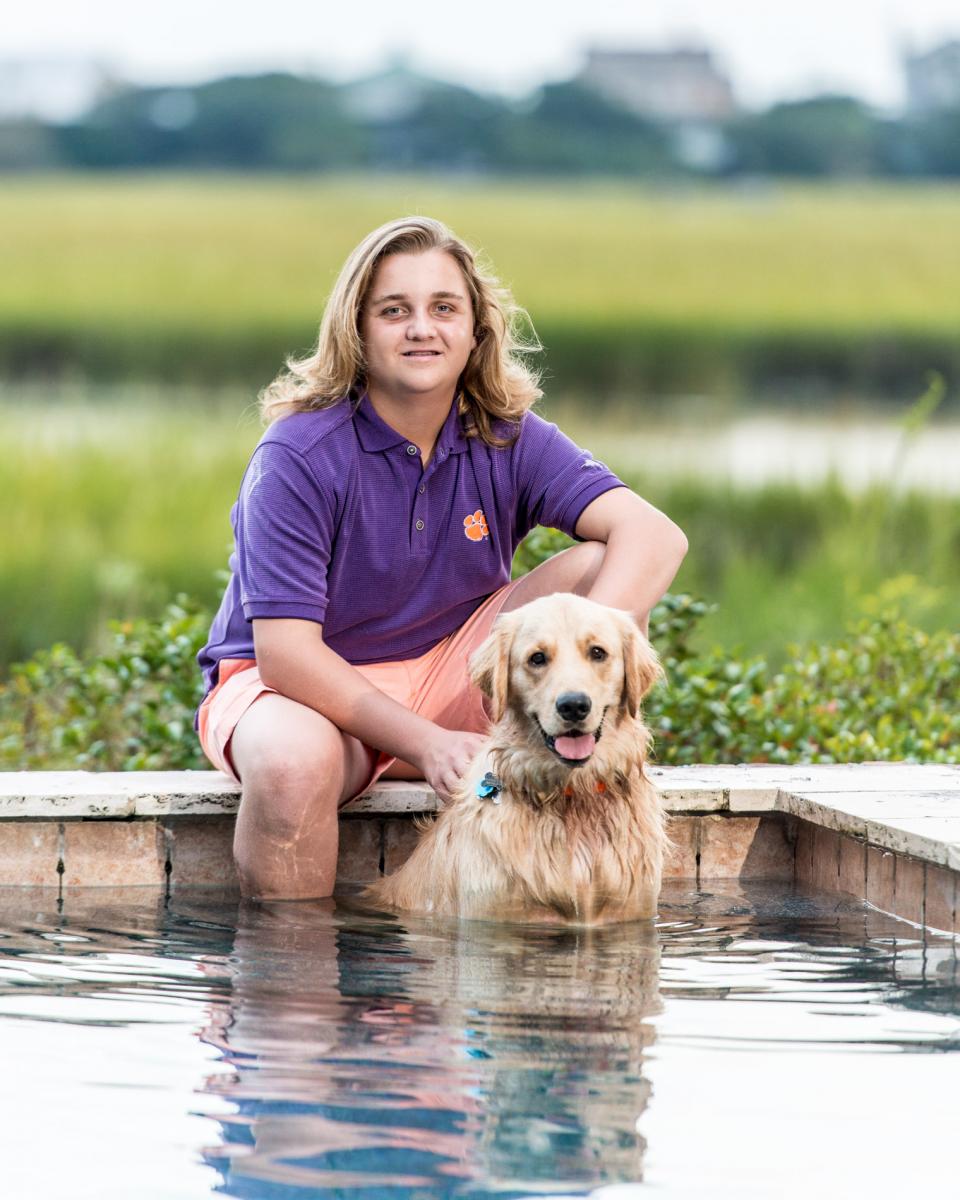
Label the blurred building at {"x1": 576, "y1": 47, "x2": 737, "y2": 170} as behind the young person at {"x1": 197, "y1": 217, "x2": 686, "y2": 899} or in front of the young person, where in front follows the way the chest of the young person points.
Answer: behind

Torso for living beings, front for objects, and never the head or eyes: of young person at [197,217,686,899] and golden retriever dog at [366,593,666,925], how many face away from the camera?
0

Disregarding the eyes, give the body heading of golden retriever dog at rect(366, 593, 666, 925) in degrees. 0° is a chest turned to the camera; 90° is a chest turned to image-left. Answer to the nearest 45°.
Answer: approximately 315°

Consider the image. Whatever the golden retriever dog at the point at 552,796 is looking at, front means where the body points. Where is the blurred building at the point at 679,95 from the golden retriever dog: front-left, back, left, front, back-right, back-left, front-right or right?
back-left

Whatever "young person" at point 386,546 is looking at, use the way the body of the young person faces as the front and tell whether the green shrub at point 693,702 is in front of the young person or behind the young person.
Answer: behind

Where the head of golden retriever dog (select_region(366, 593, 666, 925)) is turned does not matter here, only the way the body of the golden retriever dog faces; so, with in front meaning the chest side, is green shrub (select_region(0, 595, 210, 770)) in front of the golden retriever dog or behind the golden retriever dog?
behind

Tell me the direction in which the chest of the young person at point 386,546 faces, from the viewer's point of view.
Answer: toward the camera
